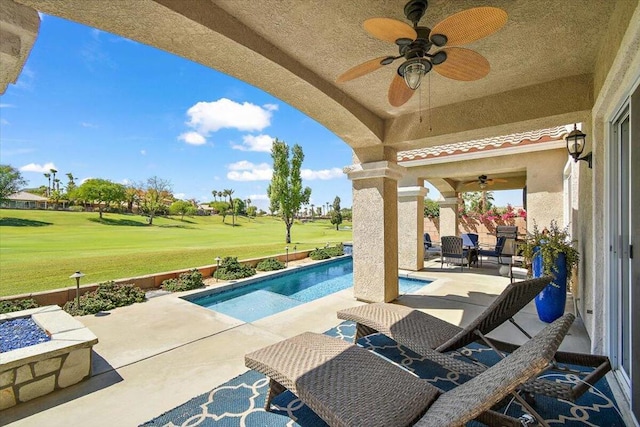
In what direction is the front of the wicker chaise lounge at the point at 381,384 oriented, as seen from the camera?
facing away from the viewer and to the left of the viewer

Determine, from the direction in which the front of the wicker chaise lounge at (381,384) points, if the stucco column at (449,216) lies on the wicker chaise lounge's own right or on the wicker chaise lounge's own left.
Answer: on the wicker chaise lounge's own right

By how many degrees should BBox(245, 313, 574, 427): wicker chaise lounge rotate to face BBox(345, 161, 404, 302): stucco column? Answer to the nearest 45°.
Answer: approximately 45° to its right

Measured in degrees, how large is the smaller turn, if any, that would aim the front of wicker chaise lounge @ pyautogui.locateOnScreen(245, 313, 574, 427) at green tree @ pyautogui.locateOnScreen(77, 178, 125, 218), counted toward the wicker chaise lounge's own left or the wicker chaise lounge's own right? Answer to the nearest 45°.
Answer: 0° — it already faces it

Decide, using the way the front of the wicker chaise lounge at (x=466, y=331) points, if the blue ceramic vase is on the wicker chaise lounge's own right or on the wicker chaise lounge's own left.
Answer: on the wicker chaise lounge's own right

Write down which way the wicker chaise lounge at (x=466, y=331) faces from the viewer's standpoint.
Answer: facing away from the viewer and to the left of the viewer

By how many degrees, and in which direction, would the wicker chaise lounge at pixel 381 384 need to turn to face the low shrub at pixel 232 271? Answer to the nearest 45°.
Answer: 0° — it already faces it
